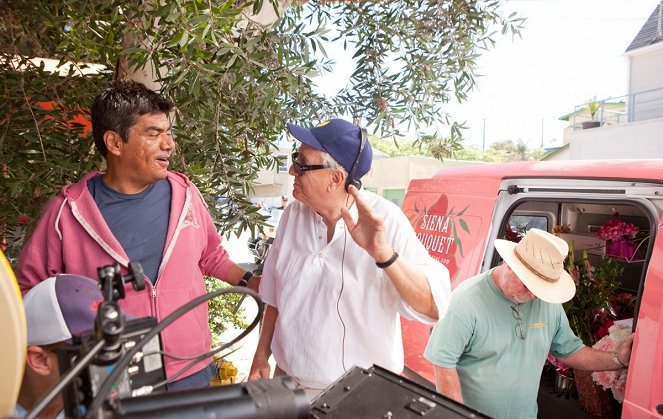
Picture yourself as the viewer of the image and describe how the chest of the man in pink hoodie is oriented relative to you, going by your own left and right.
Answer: facing the viewer and to the right of the viewer

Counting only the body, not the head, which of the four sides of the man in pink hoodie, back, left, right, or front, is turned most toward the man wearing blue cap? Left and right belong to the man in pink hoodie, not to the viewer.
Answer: left

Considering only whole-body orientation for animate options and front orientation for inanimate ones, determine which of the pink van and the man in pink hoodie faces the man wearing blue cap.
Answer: the man in pink hoodie

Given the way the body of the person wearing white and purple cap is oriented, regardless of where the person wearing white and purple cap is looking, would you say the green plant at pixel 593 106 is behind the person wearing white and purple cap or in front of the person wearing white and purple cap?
in front

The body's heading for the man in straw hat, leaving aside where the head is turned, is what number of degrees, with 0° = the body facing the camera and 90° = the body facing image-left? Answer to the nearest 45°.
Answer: approximately 315°

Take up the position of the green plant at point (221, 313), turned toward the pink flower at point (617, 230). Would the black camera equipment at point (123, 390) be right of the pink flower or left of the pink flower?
right

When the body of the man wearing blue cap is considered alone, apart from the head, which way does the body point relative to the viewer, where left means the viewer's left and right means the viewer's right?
facing the viewer and to the left of the viewer
